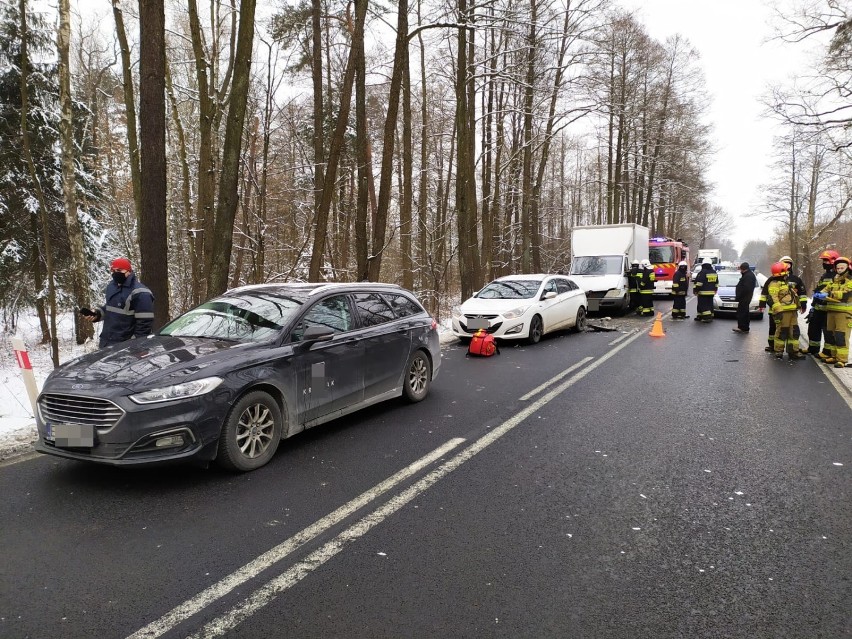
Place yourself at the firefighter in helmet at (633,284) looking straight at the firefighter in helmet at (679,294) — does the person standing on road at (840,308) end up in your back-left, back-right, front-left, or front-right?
front-right

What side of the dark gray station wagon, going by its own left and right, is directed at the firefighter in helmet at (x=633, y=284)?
back

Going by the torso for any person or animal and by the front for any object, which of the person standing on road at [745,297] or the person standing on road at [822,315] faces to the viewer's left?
the person standing on road at [745,297]

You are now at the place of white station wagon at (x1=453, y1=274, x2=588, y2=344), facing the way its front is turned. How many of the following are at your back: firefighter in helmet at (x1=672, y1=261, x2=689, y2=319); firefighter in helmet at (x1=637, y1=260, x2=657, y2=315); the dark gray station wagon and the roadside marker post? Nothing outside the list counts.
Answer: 2

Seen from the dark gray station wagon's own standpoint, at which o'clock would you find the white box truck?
The white box truck is roughly at 6 o'clock from the dark gray station wagon.

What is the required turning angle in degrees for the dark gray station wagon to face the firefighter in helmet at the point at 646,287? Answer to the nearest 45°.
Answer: approximately 180°

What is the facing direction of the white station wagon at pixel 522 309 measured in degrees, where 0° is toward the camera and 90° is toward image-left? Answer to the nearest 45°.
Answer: approximately 45°

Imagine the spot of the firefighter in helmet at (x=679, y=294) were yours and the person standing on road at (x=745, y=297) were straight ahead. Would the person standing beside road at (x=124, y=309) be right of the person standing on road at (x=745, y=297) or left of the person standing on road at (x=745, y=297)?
right

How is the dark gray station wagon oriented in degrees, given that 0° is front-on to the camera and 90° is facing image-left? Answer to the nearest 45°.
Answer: approximately 45°

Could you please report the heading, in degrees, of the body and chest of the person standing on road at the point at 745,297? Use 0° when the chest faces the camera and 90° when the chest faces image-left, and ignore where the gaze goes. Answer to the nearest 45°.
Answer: approximately 90°

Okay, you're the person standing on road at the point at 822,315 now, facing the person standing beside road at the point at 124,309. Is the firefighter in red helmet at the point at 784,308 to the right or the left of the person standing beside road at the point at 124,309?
right

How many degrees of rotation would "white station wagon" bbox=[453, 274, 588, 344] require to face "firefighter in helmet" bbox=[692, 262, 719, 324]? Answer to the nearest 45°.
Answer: approximately 180°

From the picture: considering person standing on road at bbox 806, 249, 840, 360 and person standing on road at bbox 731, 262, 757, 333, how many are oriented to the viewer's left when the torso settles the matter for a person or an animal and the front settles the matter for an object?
1
